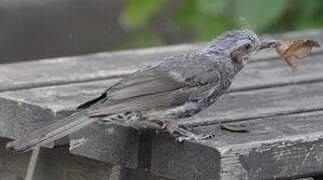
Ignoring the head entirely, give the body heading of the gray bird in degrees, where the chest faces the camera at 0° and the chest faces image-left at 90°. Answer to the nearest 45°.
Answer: approximately 270°
